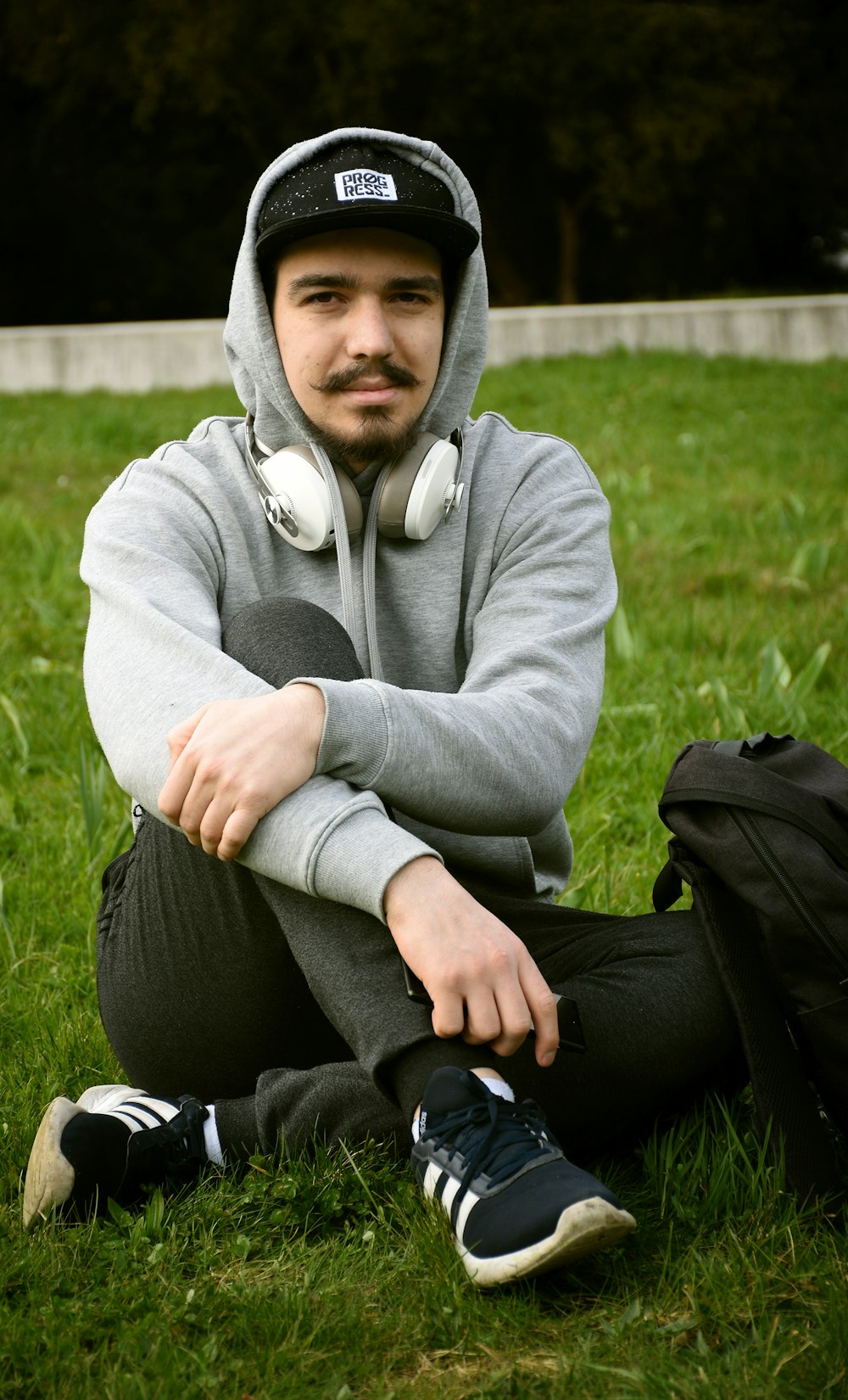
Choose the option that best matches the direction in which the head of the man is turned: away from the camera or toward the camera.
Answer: toward the camera

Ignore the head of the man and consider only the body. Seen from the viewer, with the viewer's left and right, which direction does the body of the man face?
facing the viewer
